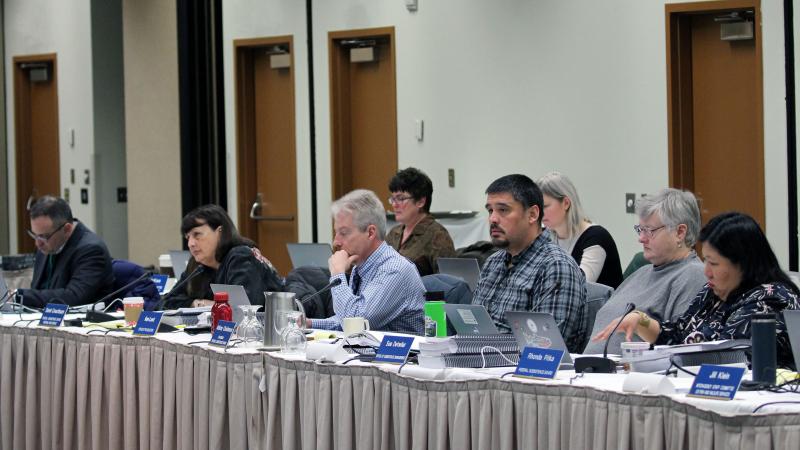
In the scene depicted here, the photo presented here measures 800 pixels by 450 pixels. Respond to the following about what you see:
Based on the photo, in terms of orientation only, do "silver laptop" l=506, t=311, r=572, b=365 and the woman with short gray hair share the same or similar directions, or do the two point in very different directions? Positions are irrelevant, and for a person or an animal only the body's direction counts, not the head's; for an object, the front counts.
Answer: very different directions

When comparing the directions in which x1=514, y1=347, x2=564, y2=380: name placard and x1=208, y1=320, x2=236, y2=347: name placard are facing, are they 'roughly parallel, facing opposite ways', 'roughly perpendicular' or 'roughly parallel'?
roughly parallel

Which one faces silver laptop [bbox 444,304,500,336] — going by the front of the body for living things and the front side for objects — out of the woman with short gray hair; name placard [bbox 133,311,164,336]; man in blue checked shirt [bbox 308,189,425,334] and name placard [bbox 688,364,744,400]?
the woman with short gray hair

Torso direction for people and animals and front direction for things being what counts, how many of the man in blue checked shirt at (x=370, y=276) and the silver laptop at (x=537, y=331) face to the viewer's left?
1

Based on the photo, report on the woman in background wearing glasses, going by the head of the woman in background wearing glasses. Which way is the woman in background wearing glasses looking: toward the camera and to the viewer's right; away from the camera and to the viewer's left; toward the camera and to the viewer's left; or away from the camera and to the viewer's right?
toward the camera and to the viewer's left

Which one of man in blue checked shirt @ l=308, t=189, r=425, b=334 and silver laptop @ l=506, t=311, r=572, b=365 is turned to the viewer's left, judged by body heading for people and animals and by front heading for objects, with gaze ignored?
the man in blue checked shirt

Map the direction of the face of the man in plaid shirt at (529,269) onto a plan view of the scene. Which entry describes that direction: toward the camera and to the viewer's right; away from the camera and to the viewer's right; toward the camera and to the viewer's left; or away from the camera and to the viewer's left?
toward the camera and to the viewer's left

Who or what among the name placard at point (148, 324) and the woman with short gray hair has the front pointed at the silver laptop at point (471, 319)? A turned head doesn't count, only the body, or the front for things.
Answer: the woman with short gray hair

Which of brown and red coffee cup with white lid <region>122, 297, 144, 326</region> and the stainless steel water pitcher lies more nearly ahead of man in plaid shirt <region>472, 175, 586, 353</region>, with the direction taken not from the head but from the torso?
the stainless steel water pitcher

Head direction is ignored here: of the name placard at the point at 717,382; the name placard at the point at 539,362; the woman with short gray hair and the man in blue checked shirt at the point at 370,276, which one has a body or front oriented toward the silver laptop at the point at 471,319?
the woman with short gray hair

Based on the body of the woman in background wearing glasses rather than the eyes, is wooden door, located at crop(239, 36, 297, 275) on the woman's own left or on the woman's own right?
on the woman's own right

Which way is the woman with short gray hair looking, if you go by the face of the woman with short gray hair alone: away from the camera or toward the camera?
toward the camera

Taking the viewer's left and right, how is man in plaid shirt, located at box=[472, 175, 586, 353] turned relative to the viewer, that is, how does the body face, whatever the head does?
facing the viewer and to the left of the viewer

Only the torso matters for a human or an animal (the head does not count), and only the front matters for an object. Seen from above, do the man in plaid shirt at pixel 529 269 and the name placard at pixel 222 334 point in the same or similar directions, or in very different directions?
same or similar directions

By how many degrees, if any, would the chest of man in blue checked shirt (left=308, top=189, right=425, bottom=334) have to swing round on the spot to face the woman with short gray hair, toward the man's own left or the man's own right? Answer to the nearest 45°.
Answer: approximately 135° to the man's own left
